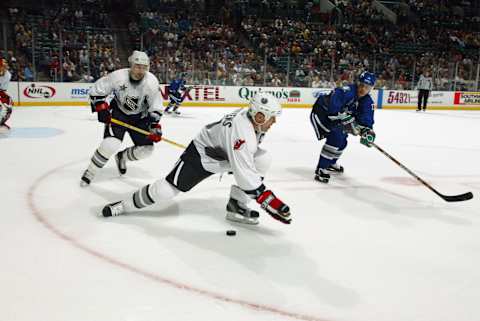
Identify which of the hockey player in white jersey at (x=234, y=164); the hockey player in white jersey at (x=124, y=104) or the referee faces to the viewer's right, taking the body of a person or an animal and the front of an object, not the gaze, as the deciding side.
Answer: the hockey player in white jersey at (x=234, y=164)

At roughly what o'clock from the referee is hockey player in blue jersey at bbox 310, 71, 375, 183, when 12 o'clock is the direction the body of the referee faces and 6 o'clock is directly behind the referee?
The hockey player in blue jersey is roughly at 12 o'clock from the referee.

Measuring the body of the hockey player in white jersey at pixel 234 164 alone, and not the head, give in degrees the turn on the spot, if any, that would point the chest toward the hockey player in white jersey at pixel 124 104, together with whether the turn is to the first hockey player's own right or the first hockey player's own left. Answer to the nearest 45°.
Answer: approximately 135° to the first hockey player's own left

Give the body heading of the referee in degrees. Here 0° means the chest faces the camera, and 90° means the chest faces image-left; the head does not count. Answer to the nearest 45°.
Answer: approximately 0°

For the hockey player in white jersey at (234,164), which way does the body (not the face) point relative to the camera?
to the viewer's right
